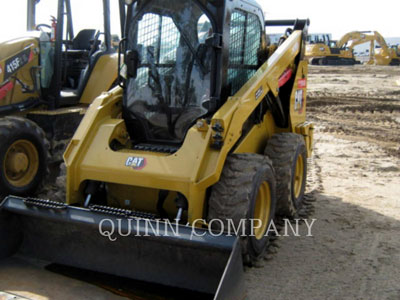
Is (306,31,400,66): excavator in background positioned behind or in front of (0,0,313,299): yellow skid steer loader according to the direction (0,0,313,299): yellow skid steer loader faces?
behind

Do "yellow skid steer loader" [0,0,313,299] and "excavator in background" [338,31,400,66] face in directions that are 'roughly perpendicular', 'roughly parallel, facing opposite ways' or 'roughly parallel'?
roughly perpendicular

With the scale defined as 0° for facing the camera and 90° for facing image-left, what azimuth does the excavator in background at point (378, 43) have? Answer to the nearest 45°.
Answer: approximately 270°

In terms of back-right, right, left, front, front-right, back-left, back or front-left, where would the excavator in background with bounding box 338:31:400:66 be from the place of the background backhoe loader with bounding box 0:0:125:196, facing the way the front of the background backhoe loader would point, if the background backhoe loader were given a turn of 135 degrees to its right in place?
front-right

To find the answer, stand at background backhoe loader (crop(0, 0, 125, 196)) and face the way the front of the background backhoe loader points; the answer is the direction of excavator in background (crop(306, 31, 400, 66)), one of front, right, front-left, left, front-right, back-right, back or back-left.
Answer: back

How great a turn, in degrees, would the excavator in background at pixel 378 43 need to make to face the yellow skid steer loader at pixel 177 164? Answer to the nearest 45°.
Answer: approximately 90° to its right

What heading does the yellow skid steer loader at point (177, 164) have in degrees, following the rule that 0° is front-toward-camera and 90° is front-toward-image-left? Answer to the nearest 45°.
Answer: approximately 45°

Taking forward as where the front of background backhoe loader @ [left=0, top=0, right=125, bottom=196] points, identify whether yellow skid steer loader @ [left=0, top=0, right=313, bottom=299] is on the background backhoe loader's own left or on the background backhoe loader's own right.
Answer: on the background backhoe loader's own left

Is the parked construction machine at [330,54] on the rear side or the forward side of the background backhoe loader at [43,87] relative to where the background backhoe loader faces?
on the rear side

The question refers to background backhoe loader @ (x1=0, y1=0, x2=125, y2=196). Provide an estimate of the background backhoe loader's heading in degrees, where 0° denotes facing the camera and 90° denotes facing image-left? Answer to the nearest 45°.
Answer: approximately 45°
